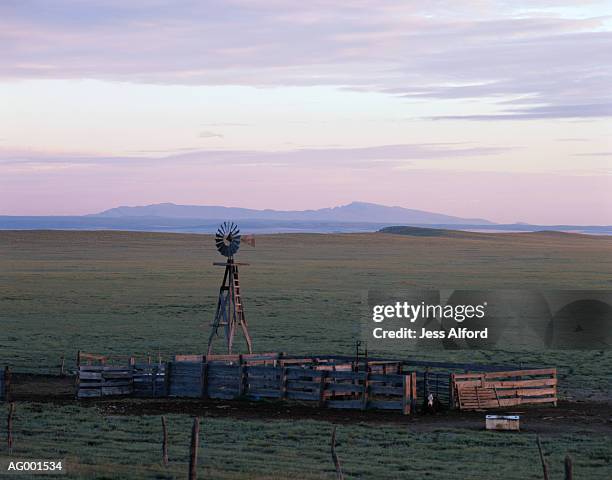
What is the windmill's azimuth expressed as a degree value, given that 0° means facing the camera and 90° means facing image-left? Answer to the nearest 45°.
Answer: approximately 45°
